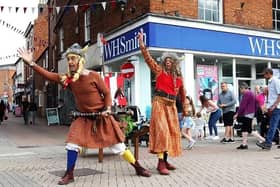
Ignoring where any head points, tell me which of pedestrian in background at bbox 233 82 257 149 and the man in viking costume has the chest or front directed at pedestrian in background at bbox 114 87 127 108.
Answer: pedestrian in background at bbox 233 82 257 149

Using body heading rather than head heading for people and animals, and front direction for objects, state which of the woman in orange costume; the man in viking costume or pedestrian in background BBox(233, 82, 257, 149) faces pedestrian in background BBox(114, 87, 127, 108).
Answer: pedestrian in background BBox(233, 82, 257, 149)

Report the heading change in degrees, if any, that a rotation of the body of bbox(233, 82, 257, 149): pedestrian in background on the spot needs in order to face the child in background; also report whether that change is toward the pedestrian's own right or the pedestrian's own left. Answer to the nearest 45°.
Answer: approximately 45° to the pedestrian's own right

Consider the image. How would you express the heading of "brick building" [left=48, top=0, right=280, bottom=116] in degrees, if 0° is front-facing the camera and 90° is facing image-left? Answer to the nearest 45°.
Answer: approximately 315°

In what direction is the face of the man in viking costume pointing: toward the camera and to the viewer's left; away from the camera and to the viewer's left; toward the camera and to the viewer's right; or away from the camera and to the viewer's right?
toward the camera and to the viewer's left

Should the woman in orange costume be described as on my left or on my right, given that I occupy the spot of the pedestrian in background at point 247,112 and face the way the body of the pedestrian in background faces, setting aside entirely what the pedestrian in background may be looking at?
on my left

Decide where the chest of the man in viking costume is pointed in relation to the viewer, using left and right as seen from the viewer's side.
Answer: facing the viewer and to the left of the viewer

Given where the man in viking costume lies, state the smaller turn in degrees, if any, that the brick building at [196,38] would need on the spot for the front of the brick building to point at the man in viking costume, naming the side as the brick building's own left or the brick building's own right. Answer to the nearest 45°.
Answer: approximately 45° to the brick building's own right

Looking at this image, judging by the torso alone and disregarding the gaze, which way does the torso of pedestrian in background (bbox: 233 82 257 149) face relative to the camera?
to the viewer's left

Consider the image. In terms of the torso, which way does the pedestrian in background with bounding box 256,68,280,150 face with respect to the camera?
to the viewer's left

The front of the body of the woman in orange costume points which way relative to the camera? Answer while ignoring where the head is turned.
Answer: toward the camera

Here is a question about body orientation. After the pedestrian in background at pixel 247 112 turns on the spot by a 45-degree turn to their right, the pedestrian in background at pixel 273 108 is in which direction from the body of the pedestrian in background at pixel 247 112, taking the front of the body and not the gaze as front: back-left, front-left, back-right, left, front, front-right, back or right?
back

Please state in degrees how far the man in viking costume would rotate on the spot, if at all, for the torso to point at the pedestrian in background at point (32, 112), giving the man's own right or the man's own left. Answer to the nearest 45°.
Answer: approximately 135° to the man's own right
